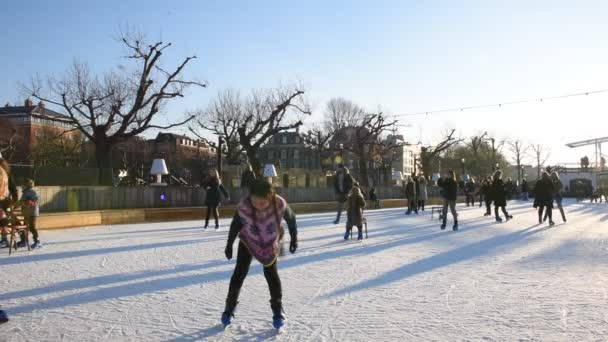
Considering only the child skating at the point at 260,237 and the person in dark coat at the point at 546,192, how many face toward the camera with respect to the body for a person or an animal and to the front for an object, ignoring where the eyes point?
1

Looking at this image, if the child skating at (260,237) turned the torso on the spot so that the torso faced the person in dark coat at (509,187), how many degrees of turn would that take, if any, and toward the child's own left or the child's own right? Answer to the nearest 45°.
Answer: approximately 135° to the child's own left

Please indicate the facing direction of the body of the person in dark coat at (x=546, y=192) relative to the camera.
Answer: away from the camera

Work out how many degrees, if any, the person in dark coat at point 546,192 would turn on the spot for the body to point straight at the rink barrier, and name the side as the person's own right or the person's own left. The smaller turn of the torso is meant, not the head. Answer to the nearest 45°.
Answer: approximately 90° to the person's own left

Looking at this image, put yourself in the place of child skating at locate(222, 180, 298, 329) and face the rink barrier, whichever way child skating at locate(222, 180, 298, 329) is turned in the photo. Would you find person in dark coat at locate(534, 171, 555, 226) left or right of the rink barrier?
right

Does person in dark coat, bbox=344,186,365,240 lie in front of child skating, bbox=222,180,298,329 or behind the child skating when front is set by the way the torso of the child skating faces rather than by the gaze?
behind

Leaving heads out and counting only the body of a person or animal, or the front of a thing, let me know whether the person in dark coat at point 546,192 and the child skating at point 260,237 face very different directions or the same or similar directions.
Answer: very different directions

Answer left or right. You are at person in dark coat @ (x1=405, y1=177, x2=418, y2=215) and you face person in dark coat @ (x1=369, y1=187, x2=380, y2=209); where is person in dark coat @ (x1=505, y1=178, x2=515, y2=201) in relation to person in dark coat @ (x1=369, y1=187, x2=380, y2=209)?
right
